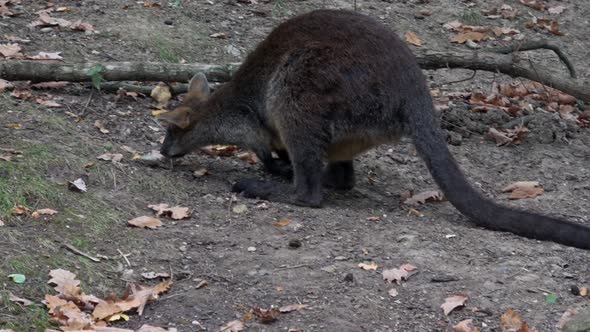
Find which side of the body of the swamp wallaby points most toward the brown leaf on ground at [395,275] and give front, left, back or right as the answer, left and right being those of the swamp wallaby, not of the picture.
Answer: left

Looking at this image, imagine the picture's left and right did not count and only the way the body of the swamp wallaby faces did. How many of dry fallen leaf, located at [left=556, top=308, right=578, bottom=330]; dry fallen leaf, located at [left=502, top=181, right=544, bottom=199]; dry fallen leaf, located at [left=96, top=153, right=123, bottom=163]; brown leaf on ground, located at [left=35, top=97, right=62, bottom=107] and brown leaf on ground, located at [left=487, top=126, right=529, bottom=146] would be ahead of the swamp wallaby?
2

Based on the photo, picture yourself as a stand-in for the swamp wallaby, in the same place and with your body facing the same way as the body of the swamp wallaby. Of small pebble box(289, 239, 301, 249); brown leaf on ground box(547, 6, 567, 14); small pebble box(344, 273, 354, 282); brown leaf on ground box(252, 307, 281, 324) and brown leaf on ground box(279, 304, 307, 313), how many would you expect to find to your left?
4

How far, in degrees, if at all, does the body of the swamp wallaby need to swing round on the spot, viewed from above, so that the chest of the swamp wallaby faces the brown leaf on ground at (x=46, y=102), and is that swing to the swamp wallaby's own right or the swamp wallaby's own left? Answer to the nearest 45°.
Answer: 0° — it already faces it

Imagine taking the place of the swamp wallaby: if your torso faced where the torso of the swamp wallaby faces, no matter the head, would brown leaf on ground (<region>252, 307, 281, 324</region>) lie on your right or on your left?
on your left

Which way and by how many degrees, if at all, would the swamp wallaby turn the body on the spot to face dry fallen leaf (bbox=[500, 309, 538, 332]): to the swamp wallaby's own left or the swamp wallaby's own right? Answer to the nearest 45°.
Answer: approximately 135° to the swamp wallaby's own left

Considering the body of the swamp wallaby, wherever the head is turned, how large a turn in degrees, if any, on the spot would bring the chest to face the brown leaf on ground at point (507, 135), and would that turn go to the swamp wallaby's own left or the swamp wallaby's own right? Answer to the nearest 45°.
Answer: approximately 135° to the swamp wallaby's own right

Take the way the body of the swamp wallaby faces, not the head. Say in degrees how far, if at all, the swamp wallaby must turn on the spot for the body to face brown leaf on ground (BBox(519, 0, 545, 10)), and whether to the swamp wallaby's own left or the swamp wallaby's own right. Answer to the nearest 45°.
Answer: approximately 90° to the swamp wallaby's own right

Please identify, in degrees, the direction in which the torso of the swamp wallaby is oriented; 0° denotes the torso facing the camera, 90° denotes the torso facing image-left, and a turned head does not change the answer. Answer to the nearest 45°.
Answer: approximately 90°

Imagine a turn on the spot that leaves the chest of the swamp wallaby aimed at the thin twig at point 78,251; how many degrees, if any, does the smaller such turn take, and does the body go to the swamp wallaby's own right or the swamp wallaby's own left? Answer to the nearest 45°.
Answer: approximately 45° to the swamp wallaby's own left

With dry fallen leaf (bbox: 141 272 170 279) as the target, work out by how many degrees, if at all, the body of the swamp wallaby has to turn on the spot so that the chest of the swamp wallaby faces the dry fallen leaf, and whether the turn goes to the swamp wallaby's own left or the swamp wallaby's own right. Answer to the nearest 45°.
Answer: approximately 45° to the swamp wallaby's own left

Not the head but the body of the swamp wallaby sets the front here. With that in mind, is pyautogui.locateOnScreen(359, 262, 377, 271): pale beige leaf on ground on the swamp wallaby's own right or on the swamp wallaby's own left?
on the swamp wallaby's own left

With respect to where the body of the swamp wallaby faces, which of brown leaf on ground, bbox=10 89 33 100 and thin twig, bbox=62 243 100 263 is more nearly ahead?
the brown leaf on ground

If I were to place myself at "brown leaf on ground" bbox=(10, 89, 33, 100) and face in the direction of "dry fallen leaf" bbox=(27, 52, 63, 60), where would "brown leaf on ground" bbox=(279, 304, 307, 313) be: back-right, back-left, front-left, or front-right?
back-right

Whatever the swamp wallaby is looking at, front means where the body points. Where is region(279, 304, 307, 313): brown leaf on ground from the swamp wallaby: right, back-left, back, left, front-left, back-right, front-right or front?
left

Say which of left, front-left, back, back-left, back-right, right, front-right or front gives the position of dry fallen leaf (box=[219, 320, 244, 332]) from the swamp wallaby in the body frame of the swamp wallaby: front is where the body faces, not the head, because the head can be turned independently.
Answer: left

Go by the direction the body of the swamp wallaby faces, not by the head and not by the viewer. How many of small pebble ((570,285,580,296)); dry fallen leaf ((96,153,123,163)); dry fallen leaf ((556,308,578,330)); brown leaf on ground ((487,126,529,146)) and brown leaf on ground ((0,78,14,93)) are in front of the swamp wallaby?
2
